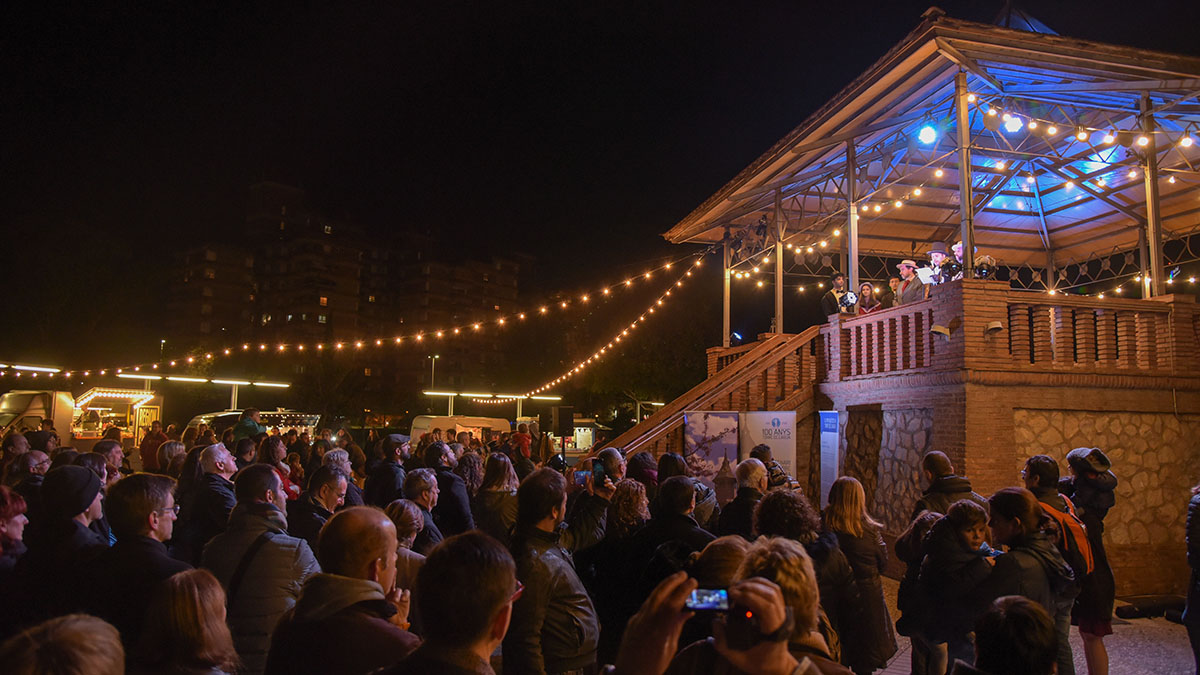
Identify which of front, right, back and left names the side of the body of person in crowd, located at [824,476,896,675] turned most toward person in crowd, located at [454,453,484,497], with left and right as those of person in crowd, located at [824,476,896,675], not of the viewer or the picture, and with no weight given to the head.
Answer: left

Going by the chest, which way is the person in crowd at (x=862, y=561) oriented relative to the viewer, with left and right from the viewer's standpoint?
facing away from the viewer

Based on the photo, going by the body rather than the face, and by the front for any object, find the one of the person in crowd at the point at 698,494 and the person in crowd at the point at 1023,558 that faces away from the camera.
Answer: the person in crowd at the point at 698,494

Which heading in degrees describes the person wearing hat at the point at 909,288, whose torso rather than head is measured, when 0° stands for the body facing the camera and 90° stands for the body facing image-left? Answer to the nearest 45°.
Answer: approximately 45°

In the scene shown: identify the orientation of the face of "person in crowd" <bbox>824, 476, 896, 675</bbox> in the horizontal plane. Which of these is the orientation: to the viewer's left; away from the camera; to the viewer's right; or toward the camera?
away from the camera

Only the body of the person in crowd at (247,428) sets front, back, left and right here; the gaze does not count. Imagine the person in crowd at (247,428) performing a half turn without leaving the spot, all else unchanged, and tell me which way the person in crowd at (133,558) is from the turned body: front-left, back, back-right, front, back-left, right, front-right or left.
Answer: left

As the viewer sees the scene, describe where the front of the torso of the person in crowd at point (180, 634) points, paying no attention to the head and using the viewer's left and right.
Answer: facing away from the viewer and to the right of the viewer

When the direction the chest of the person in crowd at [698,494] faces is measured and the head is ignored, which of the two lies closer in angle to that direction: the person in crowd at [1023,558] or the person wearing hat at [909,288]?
the person wearing hat

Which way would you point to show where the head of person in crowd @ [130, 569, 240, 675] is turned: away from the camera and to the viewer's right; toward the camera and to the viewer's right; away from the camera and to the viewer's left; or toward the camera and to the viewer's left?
away from the camera and to the viewer's right

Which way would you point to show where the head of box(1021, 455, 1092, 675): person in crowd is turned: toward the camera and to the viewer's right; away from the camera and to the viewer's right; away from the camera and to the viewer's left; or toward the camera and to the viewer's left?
away from the camera and to the viewer's left

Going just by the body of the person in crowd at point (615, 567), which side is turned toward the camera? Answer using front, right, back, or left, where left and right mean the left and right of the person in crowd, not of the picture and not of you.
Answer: back

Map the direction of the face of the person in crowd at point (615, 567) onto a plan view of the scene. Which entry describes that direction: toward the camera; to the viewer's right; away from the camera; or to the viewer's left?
away from the camera

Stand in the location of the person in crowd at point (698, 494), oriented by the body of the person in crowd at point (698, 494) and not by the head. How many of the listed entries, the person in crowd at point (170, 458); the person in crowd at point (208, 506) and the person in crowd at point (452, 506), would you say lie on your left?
3

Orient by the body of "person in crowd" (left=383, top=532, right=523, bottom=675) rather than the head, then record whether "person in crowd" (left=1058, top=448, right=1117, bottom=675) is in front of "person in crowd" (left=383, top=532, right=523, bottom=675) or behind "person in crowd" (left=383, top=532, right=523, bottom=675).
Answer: in front
